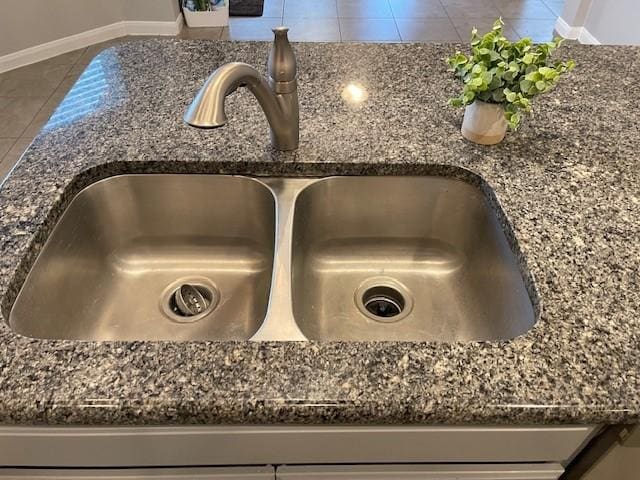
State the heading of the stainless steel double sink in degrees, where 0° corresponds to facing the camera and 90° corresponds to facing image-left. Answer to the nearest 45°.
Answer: approximately 0°

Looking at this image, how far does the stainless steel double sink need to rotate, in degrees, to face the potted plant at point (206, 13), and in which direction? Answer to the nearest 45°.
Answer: approximately 180°

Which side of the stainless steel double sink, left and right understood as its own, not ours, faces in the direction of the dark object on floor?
back

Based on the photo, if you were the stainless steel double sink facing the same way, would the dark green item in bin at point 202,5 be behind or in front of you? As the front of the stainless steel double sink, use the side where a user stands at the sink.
behind
